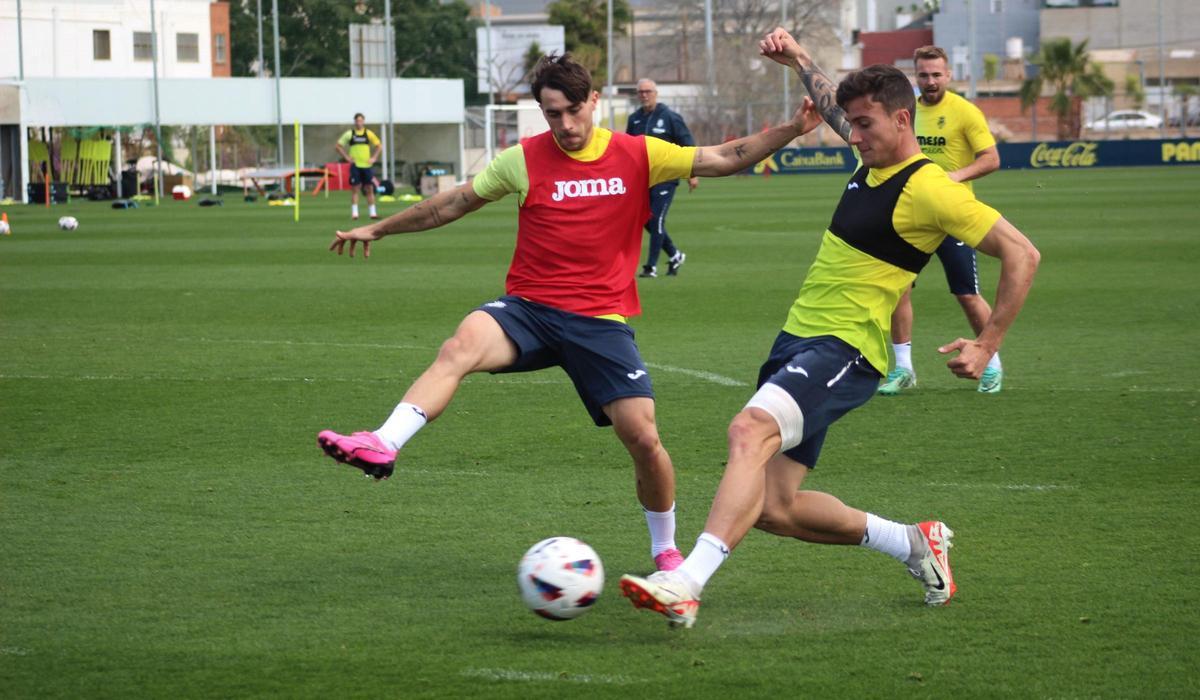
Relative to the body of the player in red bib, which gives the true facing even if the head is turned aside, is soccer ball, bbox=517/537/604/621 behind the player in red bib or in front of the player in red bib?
in front

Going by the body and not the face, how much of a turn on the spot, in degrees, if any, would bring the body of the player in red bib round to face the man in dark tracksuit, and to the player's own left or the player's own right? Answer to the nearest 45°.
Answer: approximately 180°

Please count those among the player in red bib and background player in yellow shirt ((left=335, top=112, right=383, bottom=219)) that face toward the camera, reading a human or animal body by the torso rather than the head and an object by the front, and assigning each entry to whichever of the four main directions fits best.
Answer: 2

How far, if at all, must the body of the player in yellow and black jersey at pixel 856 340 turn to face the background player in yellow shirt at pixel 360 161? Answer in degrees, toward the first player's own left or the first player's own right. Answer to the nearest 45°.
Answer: approximately 135° to the first player's own right

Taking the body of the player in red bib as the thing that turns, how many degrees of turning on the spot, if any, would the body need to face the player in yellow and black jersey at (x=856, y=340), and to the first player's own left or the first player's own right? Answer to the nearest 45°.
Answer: approximately 45° to the first player's own left

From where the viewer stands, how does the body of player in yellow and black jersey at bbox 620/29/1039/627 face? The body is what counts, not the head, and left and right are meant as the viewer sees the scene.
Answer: facing the viewer and to the left of the viewer

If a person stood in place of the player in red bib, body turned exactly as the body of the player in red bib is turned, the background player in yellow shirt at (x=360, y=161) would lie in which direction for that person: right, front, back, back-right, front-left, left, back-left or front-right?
back

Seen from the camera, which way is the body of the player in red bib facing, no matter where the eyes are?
toward the camera

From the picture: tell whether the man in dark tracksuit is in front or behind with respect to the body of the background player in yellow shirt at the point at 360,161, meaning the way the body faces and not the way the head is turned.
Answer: in front
